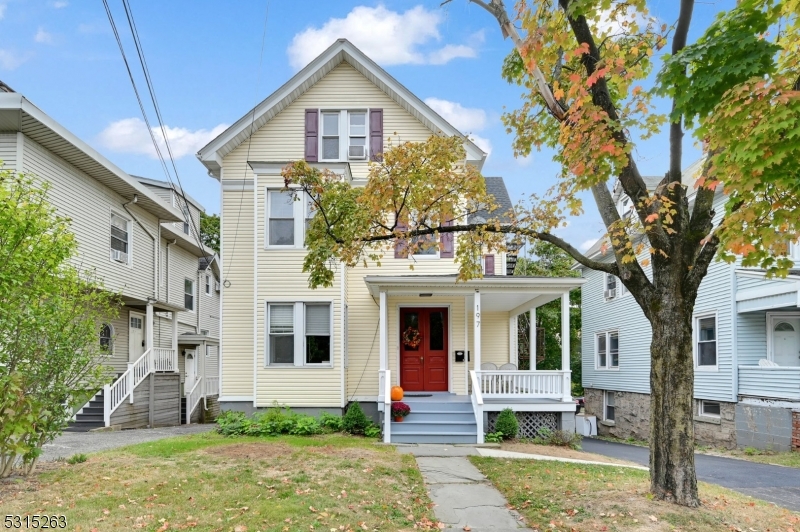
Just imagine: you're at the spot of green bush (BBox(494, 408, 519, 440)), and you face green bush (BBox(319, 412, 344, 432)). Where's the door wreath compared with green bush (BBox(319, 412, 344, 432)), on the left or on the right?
right

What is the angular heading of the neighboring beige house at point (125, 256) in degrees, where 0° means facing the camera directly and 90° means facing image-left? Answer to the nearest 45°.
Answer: approximately 315°

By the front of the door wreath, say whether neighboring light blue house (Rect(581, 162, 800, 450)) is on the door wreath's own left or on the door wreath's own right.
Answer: on the door wreath's own left

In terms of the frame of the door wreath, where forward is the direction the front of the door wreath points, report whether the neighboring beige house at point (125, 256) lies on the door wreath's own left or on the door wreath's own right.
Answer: on the door wreath's own right
